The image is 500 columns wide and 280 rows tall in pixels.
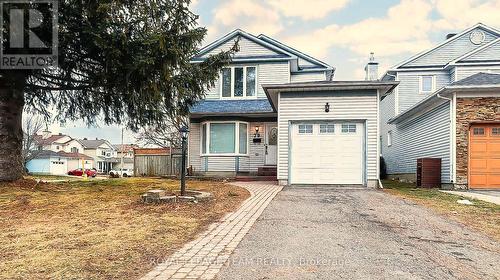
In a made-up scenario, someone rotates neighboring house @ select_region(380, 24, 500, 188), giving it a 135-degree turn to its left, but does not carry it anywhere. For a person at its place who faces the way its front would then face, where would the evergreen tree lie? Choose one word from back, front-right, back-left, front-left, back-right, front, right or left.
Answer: back

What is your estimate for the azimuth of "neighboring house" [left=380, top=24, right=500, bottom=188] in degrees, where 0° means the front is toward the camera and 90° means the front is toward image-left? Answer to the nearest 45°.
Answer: approximately 0°

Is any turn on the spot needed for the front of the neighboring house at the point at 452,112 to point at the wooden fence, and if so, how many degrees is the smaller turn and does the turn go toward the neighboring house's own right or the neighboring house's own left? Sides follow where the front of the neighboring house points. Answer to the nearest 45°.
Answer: approximately 90° to the neighboring house's own right

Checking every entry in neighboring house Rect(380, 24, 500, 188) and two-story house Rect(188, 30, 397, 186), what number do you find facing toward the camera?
2

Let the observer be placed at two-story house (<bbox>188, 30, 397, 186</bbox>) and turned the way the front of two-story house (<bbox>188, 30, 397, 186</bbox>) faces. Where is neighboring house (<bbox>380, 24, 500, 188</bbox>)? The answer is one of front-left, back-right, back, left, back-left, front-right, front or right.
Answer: left

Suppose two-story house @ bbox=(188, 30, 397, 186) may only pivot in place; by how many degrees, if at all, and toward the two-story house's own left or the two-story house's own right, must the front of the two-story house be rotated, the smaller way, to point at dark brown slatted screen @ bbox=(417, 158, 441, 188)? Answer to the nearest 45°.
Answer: approximately 45° to the two-story house's own left

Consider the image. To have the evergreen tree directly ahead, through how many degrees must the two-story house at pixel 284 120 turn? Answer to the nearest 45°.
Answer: approximately 45° to its right
